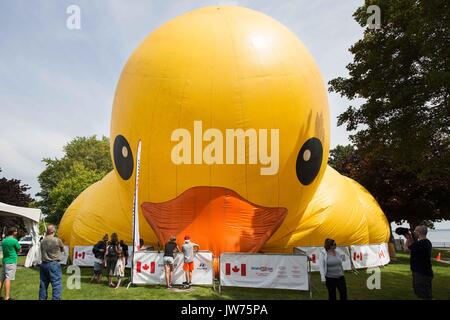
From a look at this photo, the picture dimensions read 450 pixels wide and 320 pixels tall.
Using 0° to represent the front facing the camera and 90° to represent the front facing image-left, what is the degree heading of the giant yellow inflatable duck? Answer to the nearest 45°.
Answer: approximately 0°

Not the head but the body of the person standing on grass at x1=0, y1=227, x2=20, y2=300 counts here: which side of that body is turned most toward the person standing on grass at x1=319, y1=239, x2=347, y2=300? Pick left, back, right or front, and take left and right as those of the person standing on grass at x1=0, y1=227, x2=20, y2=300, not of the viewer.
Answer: right

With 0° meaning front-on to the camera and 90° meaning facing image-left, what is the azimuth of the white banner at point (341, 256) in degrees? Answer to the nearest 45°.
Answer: approximately 0°

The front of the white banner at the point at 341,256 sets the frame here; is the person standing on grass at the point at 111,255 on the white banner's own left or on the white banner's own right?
on the white banner's own right

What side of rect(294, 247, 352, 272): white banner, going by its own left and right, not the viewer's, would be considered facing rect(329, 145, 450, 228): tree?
back

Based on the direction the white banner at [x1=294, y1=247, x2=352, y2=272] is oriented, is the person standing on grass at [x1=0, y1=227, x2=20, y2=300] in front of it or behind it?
in front

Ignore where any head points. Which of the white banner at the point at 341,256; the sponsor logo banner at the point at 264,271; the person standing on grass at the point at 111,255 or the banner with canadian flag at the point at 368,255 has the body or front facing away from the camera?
the person standing on grass

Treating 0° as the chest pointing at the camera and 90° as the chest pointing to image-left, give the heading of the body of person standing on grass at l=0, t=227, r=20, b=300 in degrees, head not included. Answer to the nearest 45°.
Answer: approximately 225°
